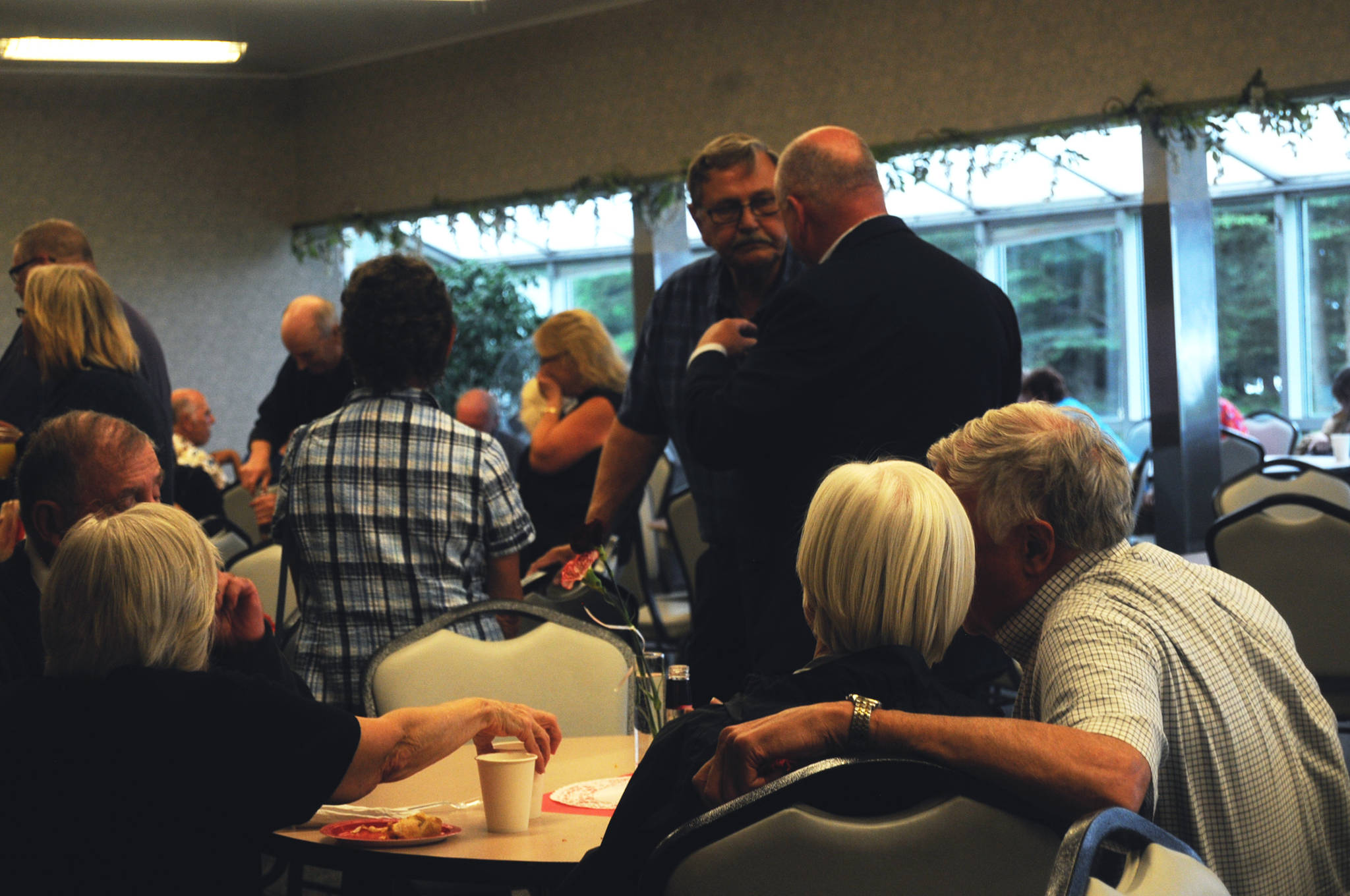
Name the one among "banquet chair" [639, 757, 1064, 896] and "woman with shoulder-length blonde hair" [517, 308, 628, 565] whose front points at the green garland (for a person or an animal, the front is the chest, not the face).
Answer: the banquet chair

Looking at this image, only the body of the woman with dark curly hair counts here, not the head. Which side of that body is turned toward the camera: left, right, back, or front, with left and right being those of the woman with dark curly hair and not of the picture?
back

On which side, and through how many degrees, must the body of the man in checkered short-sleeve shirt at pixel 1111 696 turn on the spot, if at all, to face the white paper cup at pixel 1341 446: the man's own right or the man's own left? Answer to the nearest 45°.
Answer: approximately 45° to the man's own right

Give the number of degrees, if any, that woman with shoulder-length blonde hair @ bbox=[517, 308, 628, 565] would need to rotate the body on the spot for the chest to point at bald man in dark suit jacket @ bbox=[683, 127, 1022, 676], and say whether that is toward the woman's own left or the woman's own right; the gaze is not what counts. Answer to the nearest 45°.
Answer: approximately 90° to the woman's own left

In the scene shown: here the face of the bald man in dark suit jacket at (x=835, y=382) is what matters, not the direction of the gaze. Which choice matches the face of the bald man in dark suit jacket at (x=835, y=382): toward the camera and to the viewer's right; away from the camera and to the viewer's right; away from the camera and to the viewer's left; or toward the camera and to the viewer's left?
away from the camera and to the viewer's left

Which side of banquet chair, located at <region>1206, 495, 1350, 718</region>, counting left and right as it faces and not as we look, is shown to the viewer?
back

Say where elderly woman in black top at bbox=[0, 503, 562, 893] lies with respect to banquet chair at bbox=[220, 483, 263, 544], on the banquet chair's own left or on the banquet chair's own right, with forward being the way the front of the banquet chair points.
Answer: on the banquet chair's own right

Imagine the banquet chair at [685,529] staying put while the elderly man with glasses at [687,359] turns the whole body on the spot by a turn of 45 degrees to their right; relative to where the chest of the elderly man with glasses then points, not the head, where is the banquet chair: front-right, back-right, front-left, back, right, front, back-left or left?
back

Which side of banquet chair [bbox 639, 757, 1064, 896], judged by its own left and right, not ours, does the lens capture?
back

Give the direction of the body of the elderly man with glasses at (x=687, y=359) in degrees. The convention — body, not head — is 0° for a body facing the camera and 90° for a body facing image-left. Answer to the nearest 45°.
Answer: approximately 315°

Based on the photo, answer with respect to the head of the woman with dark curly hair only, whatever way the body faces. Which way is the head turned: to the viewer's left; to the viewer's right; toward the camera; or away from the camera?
away from the camera

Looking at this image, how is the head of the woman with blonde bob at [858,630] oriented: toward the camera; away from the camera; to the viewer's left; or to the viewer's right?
away from the camera

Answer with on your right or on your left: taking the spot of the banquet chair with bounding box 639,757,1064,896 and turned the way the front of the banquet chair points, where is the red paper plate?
on your left

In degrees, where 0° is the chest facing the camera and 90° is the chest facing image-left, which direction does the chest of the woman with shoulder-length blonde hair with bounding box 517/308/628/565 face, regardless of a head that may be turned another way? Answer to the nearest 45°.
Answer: approximately 90°

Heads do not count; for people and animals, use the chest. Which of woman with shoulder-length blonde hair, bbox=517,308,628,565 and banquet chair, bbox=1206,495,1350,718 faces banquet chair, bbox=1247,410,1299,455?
banquet chair, bbox=1206,495,1350,718
